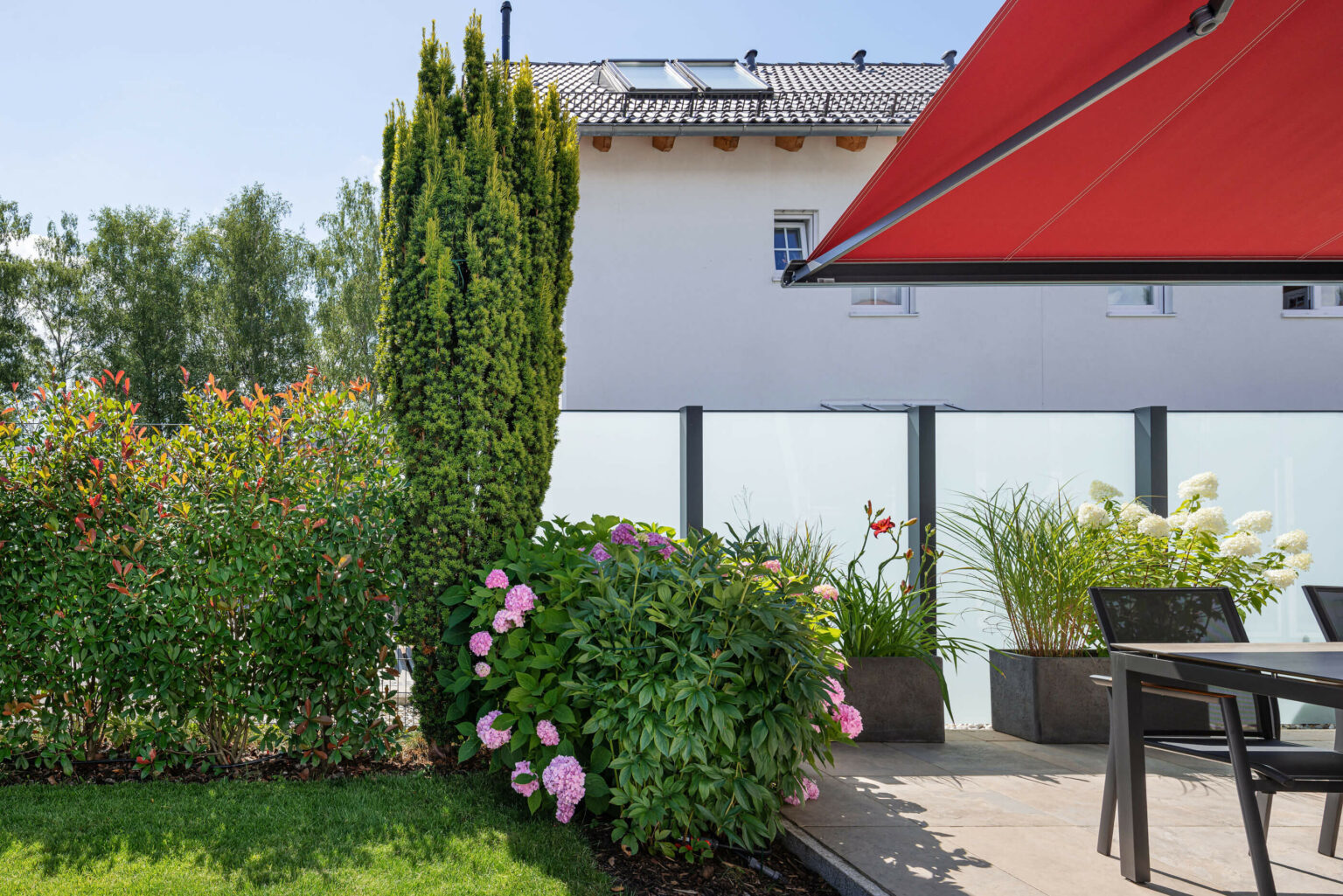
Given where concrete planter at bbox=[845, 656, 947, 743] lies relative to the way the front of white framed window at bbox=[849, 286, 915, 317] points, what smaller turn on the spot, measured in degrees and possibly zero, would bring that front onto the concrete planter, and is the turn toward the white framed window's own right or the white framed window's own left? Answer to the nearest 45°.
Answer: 0° — it already faces it

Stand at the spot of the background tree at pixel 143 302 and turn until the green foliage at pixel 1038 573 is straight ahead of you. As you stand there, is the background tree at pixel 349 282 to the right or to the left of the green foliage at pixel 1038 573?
left

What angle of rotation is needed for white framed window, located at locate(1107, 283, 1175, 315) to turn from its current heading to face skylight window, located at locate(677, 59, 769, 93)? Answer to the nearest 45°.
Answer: approximately 90° to its right

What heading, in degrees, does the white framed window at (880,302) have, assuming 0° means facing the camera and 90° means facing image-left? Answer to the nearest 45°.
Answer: approximately 0°

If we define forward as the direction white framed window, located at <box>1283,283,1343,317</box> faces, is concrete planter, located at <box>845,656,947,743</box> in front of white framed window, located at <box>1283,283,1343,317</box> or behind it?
in front
